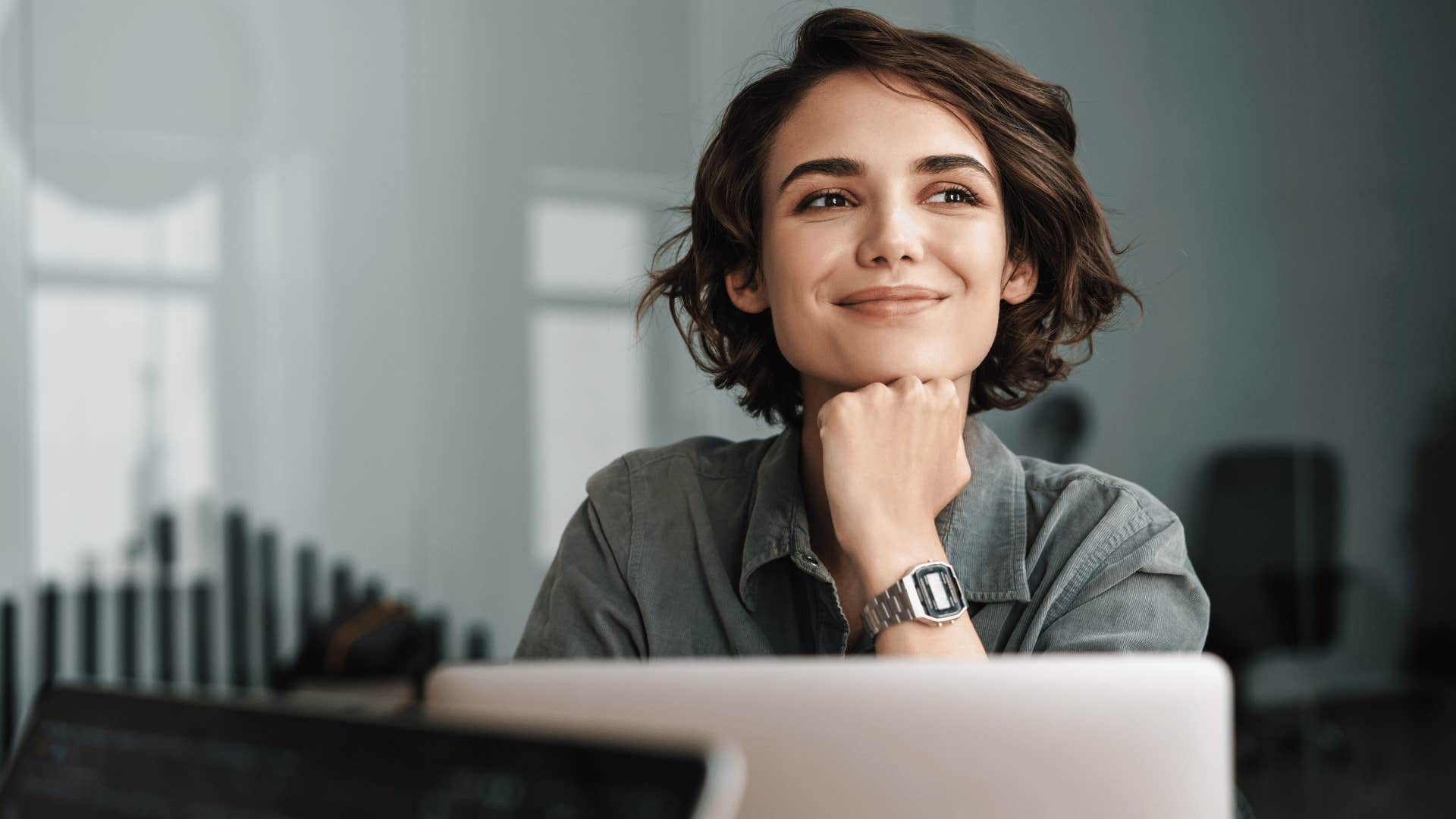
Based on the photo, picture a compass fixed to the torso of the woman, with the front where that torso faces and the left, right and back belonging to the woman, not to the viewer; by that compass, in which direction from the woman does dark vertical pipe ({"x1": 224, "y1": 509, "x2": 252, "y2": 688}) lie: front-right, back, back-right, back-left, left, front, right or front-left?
back-right

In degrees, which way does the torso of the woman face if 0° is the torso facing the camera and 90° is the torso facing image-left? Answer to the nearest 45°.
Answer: approximately 0°

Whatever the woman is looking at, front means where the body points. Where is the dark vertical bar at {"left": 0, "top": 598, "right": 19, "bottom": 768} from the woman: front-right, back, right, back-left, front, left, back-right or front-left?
back-right

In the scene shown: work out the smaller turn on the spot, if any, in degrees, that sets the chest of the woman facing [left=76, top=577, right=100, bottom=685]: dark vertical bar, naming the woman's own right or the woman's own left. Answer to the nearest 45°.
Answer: approximately 135° to the woman's own right

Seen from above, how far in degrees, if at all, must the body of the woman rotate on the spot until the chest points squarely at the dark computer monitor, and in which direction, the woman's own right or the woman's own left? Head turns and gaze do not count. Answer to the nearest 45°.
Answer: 0° — they already face it
